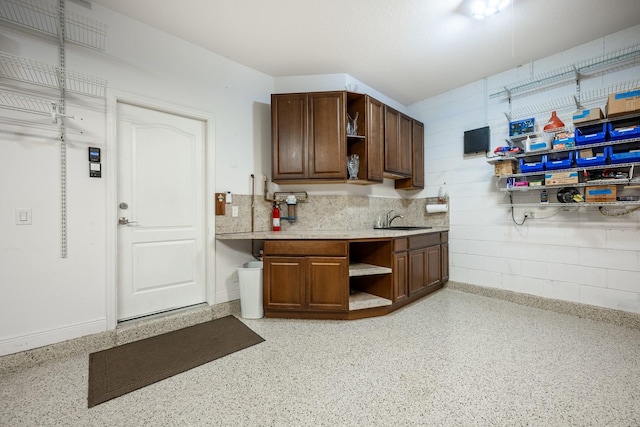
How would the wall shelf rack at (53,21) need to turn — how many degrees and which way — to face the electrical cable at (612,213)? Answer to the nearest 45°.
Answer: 0° — it already faces it

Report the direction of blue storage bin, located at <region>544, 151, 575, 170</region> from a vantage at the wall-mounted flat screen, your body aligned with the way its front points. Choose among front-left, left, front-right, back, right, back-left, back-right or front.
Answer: left

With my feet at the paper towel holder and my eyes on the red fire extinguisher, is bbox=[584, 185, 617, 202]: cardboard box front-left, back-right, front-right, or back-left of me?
back-left

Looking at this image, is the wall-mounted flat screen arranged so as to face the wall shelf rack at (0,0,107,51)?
yes

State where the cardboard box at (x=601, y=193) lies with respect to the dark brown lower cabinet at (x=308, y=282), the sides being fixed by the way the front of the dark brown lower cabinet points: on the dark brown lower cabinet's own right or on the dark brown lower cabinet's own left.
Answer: on the dark brown lower cabinet's own left

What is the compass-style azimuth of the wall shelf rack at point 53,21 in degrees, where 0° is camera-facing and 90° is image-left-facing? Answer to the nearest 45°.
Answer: approximately 315°

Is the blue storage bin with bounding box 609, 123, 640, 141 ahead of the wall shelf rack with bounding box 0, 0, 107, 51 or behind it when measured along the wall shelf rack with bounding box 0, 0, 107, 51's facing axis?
ahead

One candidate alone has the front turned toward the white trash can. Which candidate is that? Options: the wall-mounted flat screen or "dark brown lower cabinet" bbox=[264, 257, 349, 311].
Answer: the wall-mounted flat screen

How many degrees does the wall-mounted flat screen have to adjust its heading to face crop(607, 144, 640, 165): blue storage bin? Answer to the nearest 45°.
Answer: approximately 90° to its left

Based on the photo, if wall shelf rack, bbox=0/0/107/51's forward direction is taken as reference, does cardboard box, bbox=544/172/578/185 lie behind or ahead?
ahead

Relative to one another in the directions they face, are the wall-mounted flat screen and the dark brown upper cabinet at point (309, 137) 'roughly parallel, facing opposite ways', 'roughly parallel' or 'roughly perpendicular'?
roughly perpendicular

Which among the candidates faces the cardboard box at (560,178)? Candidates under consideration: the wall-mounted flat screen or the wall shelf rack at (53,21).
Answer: the wall shelf rack

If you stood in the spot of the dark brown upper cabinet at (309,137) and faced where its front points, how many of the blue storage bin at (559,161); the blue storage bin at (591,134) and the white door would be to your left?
2

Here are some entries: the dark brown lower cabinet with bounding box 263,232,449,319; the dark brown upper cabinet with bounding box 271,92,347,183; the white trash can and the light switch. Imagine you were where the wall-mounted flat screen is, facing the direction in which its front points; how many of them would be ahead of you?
4

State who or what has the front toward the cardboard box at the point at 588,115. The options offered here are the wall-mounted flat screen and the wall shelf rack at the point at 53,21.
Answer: the wall shelf rack
